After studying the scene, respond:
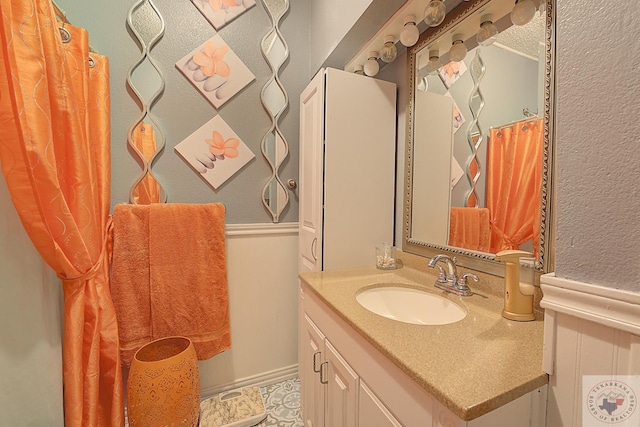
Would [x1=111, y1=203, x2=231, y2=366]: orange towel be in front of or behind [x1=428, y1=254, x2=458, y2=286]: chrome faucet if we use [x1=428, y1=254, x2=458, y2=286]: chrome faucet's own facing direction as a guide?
in front

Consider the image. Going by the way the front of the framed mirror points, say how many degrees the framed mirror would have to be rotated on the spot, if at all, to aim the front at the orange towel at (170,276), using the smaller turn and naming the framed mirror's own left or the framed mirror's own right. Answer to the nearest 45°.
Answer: approximately 45° to the framed mirror's own right
